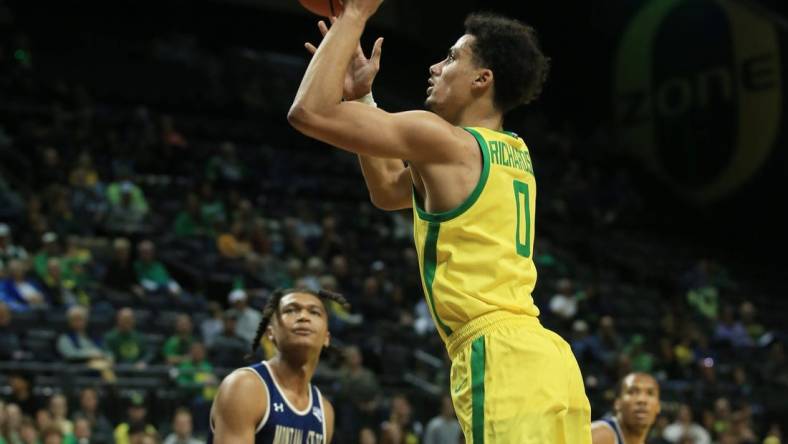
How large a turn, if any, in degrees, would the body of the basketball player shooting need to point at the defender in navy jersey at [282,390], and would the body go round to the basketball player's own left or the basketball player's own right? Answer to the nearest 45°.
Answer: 0° — they already face them

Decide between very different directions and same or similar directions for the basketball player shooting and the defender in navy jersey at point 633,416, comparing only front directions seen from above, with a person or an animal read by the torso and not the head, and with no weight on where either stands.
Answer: very different directions

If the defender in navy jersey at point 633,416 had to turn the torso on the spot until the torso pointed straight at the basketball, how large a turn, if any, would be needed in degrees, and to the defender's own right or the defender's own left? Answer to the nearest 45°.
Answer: approximately 45° to the defender's own right

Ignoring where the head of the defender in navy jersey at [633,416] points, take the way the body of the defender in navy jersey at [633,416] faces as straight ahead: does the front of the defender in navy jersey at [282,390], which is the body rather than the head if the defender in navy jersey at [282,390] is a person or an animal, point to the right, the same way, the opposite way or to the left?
the same way

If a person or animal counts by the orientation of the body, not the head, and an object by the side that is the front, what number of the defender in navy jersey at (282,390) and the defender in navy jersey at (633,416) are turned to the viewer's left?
0

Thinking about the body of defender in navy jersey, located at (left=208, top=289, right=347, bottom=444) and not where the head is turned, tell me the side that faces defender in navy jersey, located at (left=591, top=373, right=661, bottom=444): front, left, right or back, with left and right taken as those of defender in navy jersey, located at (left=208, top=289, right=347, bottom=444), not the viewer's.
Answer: left

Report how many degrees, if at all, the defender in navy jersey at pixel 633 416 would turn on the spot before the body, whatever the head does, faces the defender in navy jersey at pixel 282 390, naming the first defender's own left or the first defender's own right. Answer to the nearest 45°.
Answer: approximately 90° to the first defender's own right

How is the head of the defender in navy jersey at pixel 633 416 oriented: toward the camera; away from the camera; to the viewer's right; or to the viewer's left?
toward the camera

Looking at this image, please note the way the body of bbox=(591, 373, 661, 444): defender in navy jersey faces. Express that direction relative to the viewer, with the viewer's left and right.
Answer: facing the viewer and to the right of the viewer

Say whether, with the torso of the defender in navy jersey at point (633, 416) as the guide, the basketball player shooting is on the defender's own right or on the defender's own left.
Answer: on the defender's own right
